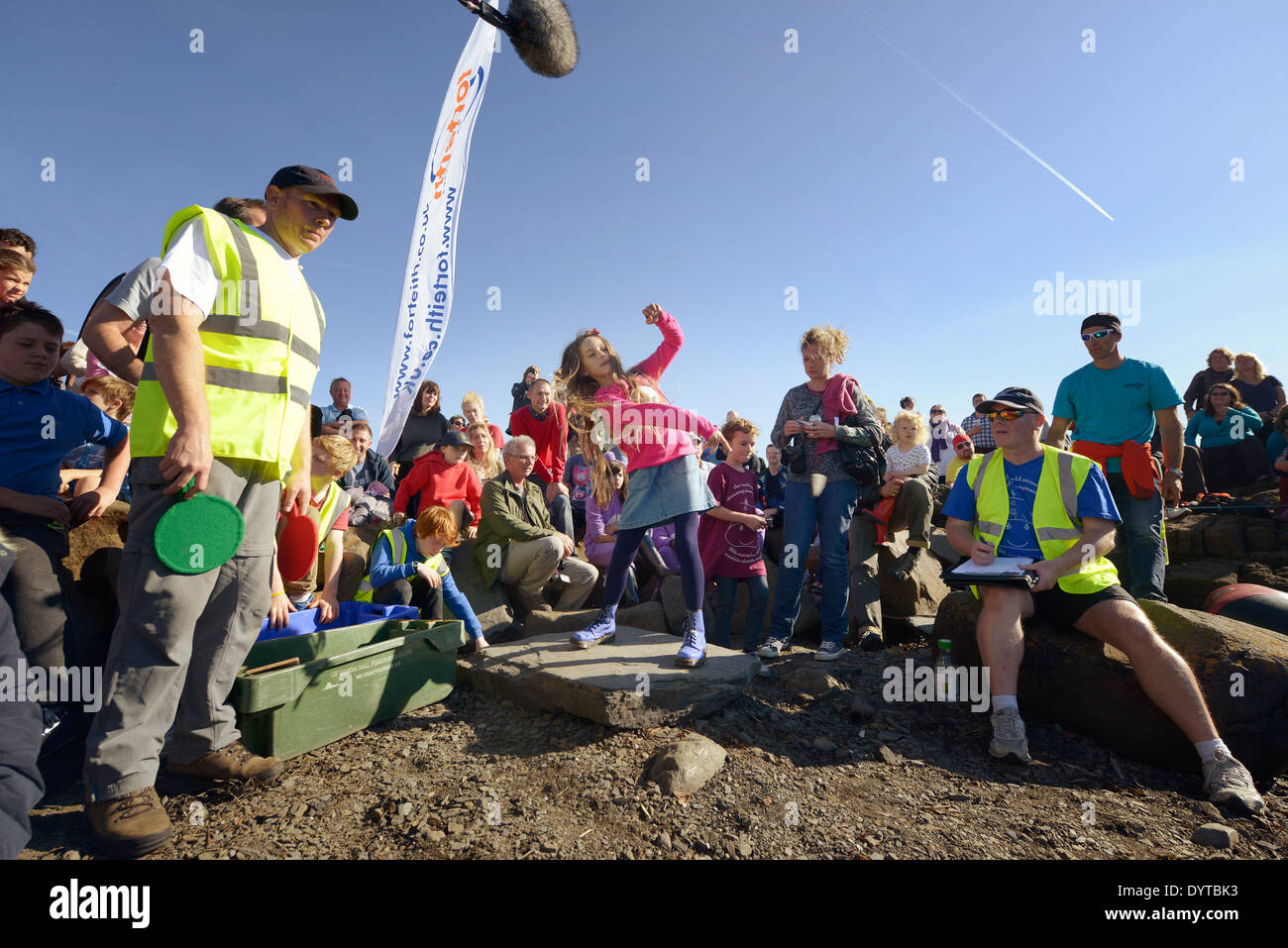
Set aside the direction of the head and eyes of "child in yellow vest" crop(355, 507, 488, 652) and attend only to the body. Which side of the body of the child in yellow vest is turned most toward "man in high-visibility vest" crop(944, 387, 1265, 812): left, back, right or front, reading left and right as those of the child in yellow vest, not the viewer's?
front

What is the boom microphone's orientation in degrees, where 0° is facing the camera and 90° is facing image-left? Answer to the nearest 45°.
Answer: approximately 270°

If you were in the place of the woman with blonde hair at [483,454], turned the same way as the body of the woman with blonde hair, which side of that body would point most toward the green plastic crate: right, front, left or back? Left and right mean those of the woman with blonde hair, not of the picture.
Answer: front

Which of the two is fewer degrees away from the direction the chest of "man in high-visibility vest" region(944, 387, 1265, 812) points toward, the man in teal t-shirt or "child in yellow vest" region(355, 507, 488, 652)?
the child in yellow vest

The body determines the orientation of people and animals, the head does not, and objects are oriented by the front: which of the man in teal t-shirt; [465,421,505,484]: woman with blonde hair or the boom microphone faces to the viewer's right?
the boom microphone

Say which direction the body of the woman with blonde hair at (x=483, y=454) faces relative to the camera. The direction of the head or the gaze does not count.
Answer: toward the camera

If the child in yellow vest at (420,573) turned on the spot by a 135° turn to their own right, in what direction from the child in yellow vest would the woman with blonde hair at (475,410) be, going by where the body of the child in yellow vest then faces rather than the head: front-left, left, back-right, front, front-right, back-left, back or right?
right

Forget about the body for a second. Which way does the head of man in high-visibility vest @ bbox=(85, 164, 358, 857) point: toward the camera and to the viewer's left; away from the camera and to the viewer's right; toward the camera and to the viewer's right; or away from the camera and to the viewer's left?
toward the camera and to the viewer's right

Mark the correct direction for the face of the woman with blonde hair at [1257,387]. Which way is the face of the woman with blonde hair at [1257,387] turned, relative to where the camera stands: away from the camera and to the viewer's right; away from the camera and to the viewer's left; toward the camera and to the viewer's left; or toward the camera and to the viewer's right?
toward the camera and to the viewer's left

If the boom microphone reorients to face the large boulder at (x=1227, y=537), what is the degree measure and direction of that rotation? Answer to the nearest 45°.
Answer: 0° — it already faces it

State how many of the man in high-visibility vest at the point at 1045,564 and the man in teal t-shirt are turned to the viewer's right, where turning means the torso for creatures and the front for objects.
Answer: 0

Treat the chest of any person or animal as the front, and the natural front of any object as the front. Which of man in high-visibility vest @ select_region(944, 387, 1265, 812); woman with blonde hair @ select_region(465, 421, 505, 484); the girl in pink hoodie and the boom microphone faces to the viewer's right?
the boom microphone

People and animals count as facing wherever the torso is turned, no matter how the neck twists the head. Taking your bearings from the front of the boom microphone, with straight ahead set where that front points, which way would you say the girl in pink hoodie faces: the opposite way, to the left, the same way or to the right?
to the right

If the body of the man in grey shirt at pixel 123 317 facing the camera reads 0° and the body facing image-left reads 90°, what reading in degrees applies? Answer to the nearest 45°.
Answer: approximately 270°

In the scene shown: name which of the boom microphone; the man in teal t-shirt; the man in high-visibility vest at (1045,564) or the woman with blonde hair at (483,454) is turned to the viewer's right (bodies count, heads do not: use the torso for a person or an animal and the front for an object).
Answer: the boom microphone

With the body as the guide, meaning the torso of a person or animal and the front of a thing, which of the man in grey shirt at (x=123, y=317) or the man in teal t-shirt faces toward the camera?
the man in teal t-shirt
